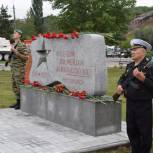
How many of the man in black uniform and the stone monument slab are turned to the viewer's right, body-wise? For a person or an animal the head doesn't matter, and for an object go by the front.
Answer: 0

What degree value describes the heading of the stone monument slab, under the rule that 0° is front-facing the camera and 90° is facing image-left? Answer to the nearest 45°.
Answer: approximately 45°

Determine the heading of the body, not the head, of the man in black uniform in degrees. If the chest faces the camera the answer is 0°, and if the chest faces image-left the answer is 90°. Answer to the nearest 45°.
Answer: approximately 45°

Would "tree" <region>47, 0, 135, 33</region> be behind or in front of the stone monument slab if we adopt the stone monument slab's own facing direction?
behind

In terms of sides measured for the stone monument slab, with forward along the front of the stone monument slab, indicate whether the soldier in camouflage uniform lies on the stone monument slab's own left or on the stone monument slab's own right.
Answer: on the stone monument slab's own right

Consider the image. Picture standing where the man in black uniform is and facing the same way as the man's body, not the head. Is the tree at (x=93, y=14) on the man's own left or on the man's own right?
on the man's own right

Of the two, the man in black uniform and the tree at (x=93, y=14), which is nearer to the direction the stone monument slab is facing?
the man in black uniform

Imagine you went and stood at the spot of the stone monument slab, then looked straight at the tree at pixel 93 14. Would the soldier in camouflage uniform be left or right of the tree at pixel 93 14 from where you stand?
left
